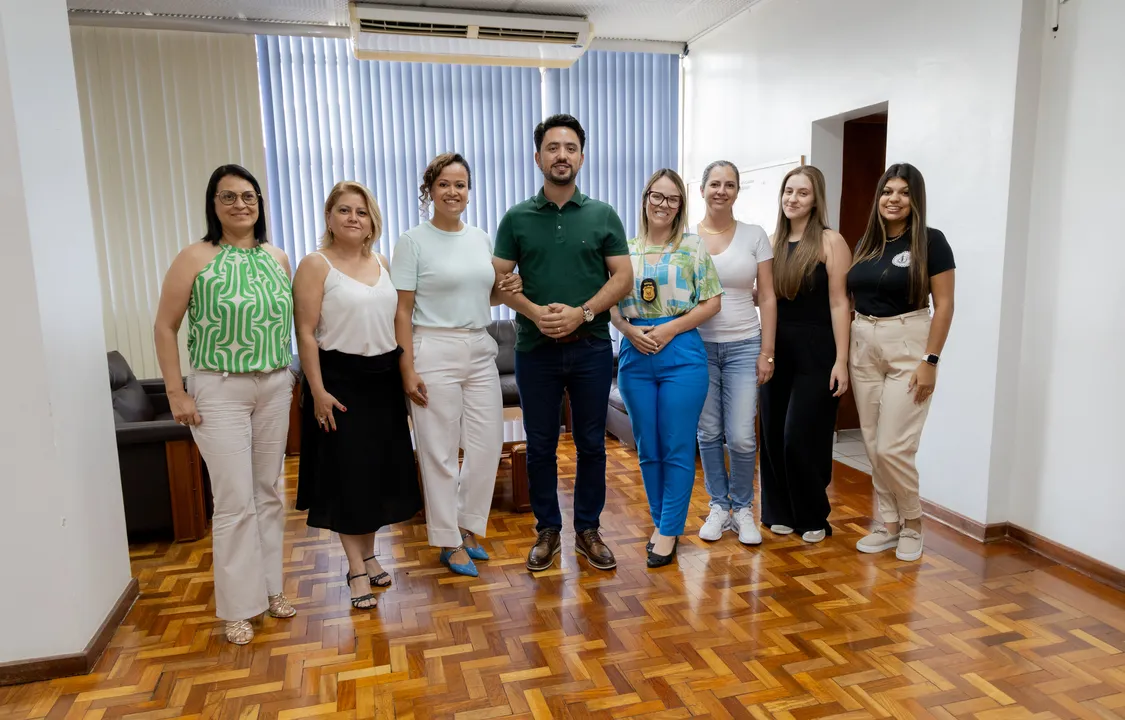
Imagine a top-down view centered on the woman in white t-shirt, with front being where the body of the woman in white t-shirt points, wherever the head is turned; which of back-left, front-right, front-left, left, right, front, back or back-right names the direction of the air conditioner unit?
right

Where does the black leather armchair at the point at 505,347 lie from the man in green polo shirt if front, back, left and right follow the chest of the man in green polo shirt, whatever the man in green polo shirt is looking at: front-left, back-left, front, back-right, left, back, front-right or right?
back

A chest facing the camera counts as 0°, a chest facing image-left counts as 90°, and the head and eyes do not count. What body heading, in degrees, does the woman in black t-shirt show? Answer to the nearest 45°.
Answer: approximately 45°

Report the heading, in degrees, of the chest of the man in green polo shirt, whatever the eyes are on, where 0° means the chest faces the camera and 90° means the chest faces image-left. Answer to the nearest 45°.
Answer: approximately 0°

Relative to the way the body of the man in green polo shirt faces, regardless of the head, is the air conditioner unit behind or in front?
behind

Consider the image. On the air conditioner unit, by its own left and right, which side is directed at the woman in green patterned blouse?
front

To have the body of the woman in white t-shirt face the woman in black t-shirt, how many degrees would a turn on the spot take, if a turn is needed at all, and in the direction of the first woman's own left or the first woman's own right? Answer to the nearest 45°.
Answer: approximately 135° to the first woman's own left

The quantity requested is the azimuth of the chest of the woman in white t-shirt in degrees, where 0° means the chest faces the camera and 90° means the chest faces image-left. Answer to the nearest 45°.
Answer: approximately 45°
